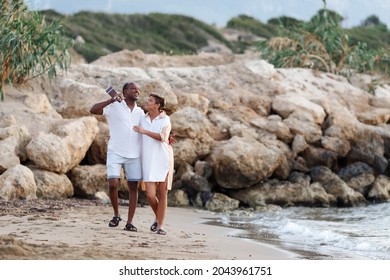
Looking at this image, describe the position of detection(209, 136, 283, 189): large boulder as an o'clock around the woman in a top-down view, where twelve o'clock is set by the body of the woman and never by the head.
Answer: The large boulder is roughly at 7 o'clock from the woman.

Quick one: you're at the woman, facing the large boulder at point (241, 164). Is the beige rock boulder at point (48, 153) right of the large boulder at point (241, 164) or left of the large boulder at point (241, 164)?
left

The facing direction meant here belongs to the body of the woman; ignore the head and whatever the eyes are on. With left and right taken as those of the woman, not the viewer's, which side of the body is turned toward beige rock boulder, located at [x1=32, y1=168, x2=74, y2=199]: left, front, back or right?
right

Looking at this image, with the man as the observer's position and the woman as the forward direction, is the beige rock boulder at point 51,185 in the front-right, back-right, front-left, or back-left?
back-left

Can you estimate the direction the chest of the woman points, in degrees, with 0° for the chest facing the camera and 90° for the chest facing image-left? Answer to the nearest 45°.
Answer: approximately 45°

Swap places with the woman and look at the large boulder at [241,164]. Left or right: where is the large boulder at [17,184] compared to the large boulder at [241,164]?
left
